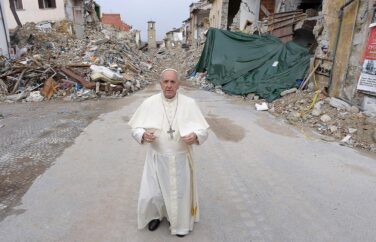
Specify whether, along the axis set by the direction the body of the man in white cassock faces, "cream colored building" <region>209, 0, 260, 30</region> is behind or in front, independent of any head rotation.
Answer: behind

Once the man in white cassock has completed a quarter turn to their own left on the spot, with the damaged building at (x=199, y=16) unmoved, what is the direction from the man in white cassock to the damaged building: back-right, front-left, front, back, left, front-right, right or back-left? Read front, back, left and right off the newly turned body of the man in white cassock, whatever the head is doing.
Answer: left

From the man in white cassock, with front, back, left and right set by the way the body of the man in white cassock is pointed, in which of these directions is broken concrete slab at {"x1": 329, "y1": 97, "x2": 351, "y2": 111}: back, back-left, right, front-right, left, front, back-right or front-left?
back-left

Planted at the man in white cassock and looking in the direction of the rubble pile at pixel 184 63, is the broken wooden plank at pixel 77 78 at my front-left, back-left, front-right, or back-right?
front-left

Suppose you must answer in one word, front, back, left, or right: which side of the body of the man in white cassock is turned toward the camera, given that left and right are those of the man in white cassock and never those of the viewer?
front

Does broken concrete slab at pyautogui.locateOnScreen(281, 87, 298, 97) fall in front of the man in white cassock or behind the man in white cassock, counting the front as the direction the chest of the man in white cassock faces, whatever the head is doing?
behind

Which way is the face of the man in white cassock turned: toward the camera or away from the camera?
toward the camera

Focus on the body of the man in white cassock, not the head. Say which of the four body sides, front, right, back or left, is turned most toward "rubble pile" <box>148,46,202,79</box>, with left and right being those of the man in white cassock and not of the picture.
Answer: back

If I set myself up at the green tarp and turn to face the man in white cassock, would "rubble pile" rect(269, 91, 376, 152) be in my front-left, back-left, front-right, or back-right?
front-left

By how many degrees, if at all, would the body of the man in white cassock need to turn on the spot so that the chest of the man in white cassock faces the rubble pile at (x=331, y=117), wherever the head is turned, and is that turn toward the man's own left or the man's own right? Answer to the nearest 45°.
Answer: approximately 135° to the man's own left
